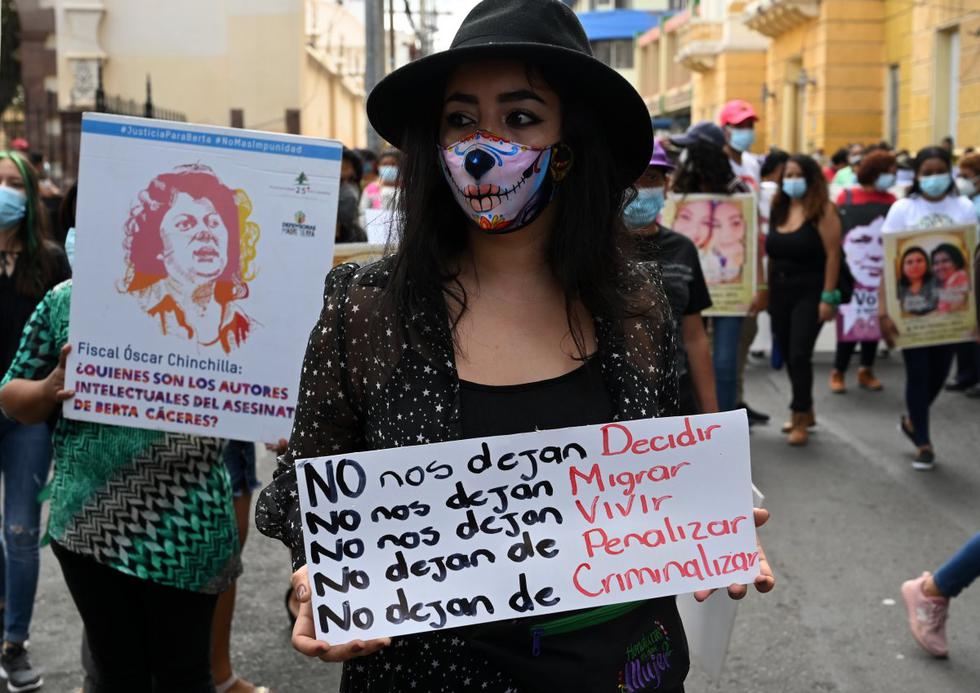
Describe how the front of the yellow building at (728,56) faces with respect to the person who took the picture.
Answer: facing the viewer and to the left of the viewer

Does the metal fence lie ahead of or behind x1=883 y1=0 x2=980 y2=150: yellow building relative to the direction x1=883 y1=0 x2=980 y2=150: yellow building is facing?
ahead

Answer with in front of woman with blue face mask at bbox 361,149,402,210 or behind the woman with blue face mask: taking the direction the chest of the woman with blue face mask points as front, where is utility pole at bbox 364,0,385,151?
behind

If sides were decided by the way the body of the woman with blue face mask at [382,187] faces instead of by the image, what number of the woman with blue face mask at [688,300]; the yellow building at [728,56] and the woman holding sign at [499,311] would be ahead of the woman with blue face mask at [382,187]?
2

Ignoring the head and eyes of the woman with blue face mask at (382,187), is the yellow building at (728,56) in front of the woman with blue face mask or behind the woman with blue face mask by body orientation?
behind

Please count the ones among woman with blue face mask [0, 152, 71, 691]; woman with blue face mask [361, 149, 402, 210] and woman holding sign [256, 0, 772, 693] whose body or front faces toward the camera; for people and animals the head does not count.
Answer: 3

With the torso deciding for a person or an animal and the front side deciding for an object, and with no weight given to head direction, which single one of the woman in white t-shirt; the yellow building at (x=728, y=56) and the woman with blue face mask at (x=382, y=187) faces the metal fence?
the yellow building

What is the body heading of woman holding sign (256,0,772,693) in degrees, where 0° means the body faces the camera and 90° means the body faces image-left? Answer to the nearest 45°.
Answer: approximately 0°

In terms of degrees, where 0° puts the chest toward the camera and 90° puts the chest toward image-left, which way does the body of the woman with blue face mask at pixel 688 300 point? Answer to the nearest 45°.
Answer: approximately 45°

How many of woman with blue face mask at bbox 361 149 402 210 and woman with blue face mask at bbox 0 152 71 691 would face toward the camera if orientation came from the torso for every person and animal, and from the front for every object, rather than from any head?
2

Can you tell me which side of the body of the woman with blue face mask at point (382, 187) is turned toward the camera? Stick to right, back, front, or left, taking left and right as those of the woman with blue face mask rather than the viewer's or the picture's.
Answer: front

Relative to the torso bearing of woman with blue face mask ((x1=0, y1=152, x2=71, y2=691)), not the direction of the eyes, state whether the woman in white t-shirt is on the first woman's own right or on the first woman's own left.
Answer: on the first woman's own left

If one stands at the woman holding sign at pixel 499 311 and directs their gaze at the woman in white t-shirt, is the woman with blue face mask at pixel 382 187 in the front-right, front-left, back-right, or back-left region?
front-left

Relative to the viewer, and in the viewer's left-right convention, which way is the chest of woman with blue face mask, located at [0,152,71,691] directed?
facing the viewer

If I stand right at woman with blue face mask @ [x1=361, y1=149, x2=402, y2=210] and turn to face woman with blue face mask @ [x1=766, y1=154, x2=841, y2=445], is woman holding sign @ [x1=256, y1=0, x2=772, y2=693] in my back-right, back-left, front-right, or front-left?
front-right

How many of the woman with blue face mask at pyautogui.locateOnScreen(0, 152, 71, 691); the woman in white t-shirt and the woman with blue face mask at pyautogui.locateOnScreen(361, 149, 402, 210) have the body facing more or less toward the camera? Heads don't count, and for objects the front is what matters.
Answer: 3

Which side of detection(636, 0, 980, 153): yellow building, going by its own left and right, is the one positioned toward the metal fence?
front
